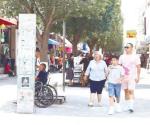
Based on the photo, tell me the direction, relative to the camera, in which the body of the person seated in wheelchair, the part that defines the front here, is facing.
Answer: to the viewer's left

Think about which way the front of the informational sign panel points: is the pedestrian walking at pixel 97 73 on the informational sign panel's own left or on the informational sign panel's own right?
on the informational sign panel's own left

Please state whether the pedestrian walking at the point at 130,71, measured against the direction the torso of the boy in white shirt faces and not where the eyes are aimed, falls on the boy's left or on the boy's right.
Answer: on the boy's left

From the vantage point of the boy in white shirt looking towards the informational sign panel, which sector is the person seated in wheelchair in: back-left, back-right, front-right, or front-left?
front-right

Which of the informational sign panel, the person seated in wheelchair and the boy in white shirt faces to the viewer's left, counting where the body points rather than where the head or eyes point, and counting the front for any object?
the person seated in wheelchair

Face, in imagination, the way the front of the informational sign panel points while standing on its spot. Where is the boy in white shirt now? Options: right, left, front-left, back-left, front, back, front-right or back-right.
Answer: left

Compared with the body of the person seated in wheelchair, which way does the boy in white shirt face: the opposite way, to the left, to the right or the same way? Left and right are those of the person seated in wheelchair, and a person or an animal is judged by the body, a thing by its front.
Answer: to the left

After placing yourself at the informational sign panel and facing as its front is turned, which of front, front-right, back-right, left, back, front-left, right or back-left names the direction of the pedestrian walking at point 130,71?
left

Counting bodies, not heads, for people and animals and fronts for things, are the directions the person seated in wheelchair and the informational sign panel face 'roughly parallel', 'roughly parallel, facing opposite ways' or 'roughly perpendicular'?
roughly perpendicular

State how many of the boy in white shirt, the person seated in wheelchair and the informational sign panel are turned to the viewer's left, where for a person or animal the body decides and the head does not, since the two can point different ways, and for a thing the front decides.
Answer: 1

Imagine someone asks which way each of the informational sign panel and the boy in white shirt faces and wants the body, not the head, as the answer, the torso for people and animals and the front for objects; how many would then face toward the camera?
2

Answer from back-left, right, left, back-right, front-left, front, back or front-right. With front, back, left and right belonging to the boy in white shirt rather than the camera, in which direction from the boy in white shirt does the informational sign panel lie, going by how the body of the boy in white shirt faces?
right

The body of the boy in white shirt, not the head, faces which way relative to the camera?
toward the camera

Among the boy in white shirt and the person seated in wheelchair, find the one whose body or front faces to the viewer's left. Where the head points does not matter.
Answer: the person seated in wheelchair

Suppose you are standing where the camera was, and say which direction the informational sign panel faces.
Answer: facing the viewer
